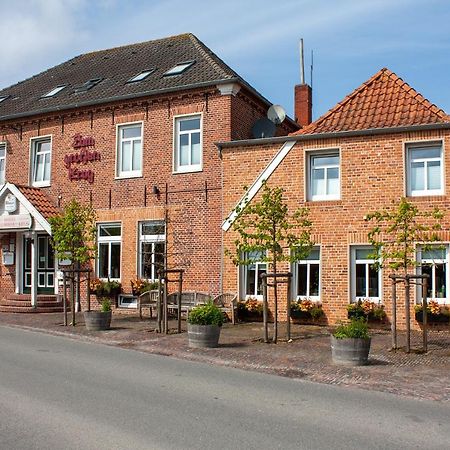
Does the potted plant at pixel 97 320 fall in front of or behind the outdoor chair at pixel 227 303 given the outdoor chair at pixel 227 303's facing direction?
in front

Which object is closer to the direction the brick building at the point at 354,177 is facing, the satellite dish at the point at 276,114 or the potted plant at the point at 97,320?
the potted plant

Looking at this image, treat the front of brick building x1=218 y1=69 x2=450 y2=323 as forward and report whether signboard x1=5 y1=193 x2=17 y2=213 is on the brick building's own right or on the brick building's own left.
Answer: on the brick building's own right

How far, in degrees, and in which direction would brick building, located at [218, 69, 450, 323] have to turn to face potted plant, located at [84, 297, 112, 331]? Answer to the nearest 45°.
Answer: approximately 90° to its right

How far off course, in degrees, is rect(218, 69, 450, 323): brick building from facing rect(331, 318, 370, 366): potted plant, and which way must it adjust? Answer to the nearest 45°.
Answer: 0° — it already faces it

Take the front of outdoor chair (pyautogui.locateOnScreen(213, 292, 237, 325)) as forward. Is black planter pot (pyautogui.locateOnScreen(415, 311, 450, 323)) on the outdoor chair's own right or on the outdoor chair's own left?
on the outdoor chair's own left
